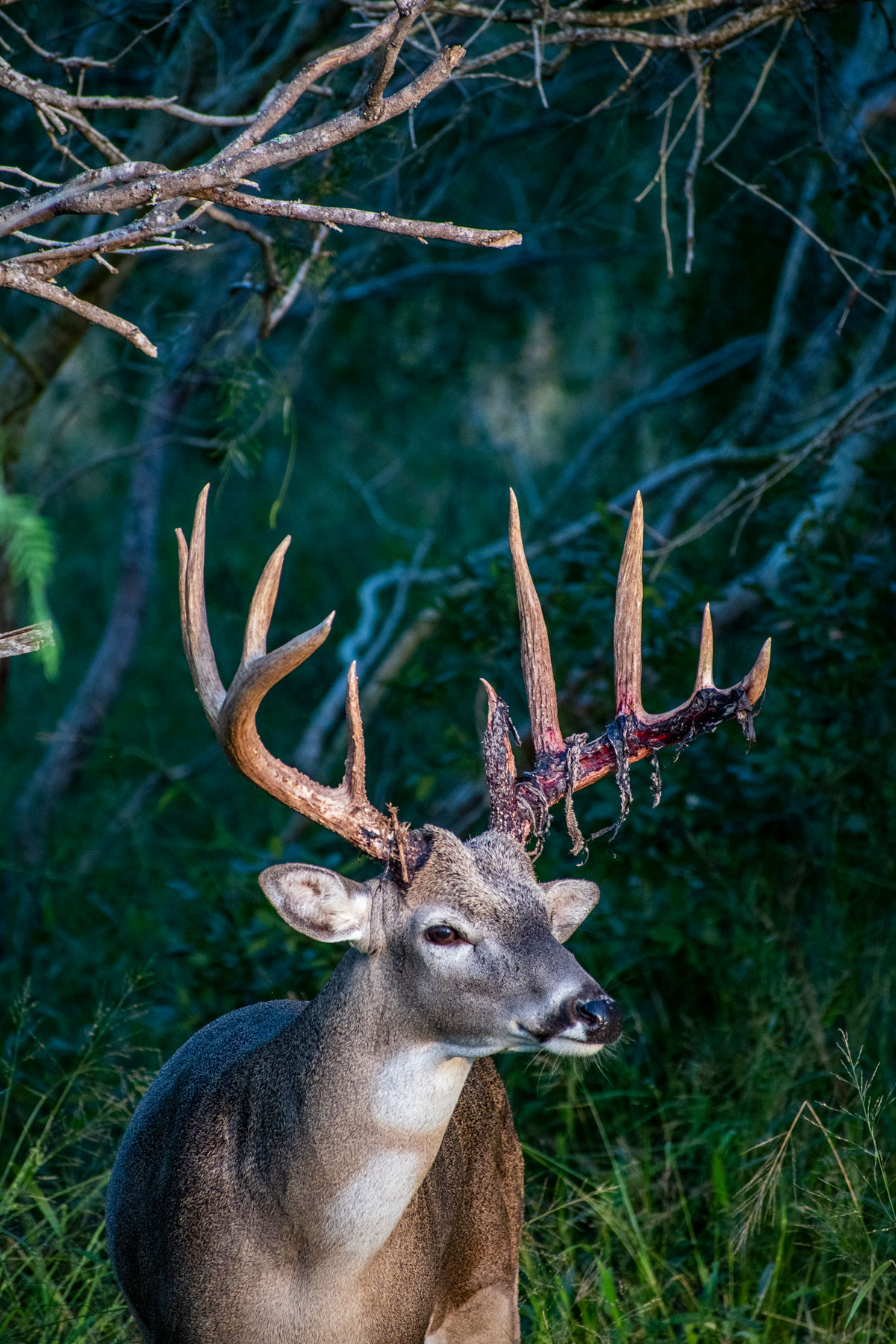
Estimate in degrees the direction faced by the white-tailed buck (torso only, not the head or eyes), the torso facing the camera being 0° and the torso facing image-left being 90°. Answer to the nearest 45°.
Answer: approximately 315°
